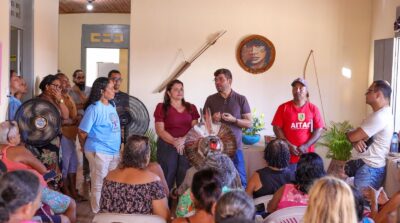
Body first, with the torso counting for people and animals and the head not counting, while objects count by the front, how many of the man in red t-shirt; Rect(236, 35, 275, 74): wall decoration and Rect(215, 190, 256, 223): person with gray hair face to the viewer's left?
0

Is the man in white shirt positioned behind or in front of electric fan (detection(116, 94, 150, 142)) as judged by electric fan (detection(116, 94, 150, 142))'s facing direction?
in front

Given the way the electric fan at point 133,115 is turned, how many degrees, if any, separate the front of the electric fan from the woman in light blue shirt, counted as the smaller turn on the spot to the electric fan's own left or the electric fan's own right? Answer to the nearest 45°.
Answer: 0° — it already faces them

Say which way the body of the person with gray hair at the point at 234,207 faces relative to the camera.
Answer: away from the camera

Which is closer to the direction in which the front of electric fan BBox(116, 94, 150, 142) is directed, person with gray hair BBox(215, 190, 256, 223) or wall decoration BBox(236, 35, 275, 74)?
the person with gray hair

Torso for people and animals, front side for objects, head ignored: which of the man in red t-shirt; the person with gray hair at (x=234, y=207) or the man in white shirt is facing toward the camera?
the man in red t-shirt

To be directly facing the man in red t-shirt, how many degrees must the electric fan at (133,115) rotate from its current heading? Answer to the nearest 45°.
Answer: approximately 45° to its left

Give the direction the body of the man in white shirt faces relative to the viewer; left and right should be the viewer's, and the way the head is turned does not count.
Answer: facing to the left of the viewer

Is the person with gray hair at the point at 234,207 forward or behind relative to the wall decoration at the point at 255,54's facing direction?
forward

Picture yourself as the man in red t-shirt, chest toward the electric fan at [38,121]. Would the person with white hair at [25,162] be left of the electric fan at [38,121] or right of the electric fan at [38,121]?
left

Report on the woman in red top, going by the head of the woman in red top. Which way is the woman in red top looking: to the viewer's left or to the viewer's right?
to the viewer's right

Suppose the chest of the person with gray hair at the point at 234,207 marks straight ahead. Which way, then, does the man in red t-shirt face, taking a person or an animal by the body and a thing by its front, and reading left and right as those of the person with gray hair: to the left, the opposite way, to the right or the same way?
the opposite way

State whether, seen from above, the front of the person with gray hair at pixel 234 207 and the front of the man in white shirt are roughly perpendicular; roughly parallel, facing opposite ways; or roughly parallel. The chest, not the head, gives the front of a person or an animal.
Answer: roughly perpendicular

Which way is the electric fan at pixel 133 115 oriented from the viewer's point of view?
toward the camera

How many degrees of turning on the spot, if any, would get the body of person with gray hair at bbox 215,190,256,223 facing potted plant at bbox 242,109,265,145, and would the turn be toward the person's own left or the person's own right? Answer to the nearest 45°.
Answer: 0° — they already face it

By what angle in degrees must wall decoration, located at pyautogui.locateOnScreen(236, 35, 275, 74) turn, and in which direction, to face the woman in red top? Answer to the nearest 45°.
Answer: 0° — it already faces them
